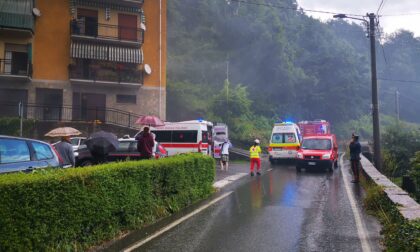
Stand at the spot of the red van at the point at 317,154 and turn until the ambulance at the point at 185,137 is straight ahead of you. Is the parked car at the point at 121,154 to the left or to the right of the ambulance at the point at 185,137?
left

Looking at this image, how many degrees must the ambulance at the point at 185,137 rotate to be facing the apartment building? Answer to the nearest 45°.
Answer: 0° — it already faces it

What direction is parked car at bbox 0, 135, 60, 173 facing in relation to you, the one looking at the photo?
facing to the left of the viewer

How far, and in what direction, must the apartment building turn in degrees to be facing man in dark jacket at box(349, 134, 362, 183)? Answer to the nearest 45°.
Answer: approximately 45° to its left

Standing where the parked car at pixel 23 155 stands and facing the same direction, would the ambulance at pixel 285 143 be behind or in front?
behind

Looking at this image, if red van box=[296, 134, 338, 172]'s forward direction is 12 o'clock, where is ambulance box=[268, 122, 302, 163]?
The ambulance is roughly at 5 o'clock from the red van.

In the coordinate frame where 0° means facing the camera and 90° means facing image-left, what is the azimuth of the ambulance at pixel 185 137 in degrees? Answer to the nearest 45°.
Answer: approximately 135°
